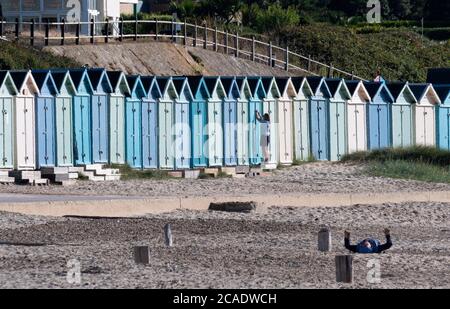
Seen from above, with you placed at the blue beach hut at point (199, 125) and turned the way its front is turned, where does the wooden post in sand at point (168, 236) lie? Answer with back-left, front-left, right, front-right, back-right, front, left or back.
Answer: front-right

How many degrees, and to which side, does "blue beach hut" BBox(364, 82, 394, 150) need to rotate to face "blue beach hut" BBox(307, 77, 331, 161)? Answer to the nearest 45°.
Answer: approximately 90° to its right

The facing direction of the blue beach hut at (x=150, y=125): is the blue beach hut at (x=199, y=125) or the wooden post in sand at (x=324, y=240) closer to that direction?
the wooden post in sand

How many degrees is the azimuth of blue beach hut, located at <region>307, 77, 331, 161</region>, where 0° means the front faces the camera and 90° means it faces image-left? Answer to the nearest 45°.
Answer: approximately 315°

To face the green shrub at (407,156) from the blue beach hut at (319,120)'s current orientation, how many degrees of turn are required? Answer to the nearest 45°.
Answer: approximately 45° to its left

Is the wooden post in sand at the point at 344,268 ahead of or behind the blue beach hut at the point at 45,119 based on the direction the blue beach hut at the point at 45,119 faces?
ahead

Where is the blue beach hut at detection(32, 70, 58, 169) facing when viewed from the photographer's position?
facing the viewer and to the right of the viewer

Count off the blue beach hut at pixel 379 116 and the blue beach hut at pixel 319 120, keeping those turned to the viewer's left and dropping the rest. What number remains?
0

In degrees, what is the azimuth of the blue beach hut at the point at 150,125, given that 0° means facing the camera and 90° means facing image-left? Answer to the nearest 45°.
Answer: approximately 315°

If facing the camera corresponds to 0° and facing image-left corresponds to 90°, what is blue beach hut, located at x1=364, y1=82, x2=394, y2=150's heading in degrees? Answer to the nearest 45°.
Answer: approximately 315°

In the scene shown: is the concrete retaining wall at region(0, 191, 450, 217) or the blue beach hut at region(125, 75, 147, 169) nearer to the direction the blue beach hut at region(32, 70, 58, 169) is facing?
the concrete retaining wall
